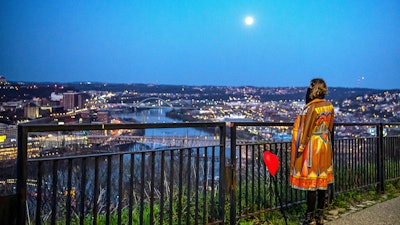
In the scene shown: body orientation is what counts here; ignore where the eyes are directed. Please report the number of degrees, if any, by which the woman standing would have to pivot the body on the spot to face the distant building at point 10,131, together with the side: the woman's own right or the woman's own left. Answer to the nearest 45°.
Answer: approximately 45° to the woman's own left

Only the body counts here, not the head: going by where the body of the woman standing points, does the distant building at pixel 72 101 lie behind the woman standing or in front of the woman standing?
in front

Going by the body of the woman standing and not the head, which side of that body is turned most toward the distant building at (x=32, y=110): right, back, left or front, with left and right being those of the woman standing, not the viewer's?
front

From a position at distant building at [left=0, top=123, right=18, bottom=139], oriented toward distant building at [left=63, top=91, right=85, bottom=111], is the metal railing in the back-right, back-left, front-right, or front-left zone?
back-right

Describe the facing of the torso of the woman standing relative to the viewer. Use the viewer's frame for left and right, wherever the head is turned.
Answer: facing away from the viewer and to the left of the viewer
